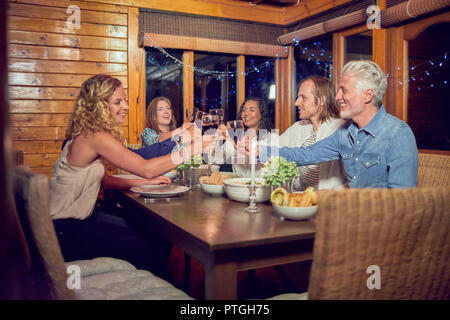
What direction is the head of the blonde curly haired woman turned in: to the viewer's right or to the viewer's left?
to the viewer's right

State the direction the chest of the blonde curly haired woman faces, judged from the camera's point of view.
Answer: to the viewer's right

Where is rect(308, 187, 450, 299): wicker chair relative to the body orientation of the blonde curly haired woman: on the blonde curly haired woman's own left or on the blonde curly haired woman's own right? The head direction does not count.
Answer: on the blonde curly haired woman's own right

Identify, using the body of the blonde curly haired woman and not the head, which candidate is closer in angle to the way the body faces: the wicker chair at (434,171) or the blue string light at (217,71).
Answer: the wicker chair

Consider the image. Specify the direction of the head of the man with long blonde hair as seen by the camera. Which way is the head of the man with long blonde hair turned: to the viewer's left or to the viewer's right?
to the viewer's left
